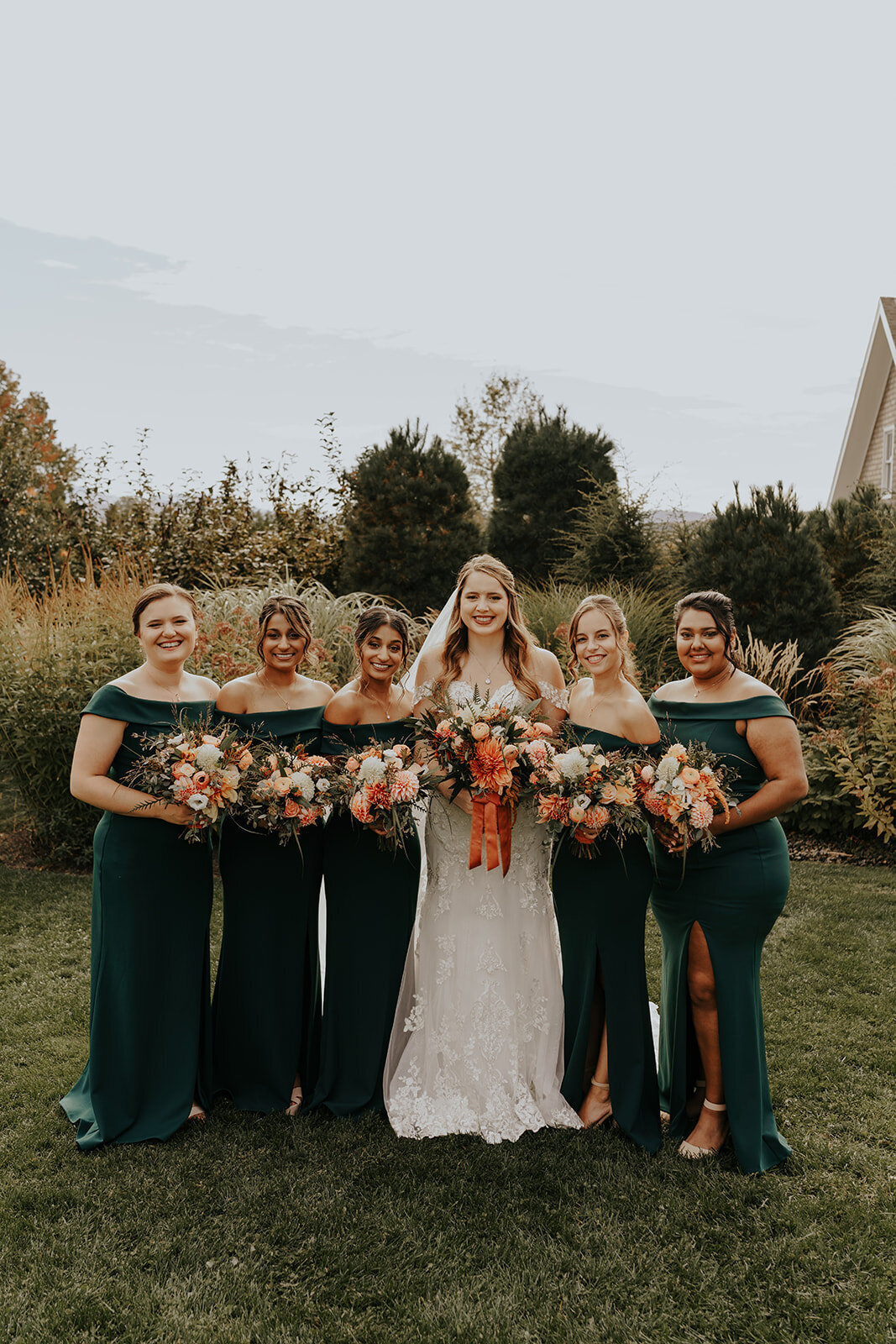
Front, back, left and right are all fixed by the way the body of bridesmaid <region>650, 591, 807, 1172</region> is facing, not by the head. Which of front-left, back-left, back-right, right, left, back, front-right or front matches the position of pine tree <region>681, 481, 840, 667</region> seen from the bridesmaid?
back-right

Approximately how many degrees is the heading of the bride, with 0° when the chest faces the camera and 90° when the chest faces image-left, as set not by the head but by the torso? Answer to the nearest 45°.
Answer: approximately 0°

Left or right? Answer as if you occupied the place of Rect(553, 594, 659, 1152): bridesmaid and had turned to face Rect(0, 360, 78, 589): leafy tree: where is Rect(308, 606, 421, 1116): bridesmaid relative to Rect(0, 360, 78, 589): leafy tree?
left

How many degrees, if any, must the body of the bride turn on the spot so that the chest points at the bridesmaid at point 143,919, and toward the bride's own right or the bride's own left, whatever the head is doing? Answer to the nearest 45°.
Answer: approximately 90° to the bride's own right

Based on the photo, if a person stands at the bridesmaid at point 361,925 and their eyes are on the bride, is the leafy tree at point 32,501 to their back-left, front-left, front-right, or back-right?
back-left

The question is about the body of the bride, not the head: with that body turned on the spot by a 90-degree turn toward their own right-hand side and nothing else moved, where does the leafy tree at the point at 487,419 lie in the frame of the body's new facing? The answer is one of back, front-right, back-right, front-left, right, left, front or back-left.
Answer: right
